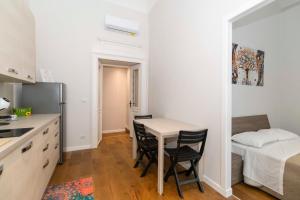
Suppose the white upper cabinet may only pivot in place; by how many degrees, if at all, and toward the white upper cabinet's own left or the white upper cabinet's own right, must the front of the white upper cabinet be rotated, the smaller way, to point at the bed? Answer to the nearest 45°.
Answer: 0° — it already faces it

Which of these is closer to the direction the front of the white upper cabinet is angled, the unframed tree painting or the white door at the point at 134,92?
the unframed tree painting

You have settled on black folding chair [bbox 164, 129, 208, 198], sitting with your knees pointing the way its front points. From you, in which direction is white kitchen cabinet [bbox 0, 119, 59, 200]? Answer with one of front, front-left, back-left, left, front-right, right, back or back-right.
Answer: left

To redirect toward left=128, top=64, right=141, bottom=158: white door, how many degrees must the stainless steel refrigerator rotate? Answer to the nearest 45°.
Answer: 0° — it already faces it

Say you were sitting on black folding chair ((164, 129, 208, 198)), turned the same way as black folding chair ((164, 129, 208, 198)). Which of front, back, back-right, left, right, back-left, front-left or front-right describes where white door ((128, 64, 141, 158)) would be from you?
front

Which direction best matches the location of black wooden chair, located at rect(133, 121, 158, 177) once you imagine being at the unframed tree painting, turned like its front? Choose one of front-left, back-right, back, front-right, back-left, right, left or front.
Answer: right

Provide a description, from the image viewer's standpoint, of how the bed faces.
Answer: facing the viewer and to the right of the viewer

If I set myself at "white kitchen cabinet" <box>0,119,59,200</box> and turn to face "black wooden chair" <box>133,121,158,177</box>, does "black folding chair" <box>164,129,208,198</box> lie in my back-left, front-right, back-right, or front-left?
front-right

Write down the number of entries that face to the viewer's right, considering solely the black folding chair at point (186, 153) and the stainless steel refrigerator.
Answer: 1

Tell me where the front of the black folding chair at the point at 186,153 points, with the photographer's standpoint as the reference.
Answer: facing away from the viewer and to the left of the viewer

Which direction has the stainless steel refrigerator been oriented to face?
to the viewer's right

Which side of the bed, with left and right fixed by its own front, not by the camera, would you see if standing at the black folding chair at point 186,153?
right

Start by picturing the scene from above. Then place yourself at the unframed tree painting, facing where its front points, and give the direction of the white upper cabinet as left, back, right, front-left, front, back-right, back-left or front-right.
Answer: right

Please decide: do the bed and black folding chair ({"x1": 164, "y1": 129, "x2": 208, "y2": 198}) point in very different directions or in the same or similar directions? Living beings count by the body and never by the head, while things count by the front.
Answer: very different directions

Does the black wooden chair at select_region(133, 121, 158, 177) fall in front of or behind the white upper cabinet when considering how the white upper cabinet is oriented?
in front
